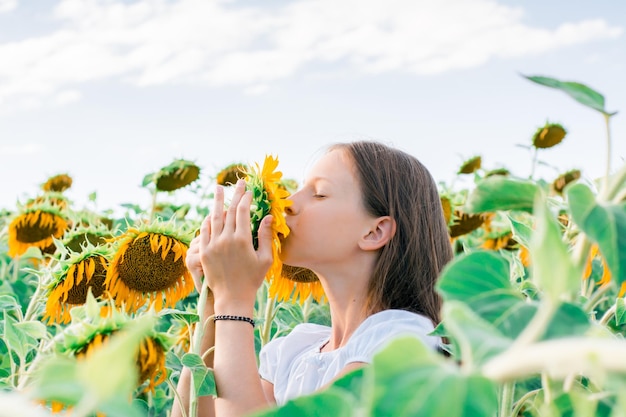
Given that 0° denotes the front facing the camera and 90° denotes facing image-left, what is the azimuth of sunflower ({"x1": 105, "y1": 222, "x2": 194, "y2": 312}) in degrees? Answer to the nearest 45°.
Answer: approximately 0°

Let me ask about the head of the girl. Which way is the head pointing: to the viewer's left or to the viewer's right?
to the viewer's left

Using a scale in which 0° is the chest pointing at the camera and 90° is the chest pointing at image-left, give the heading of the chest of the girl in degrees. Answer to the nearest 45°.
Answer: approximately 45°

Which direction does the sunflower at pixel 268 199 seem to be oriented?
to the viewer's right

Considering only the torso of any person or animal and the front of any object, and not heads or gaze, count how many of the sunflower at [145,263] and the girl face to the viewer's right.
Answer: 0

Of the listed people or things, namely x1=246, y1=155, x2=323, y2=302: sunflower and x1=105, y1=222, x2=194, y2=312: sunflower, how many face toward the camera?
1
